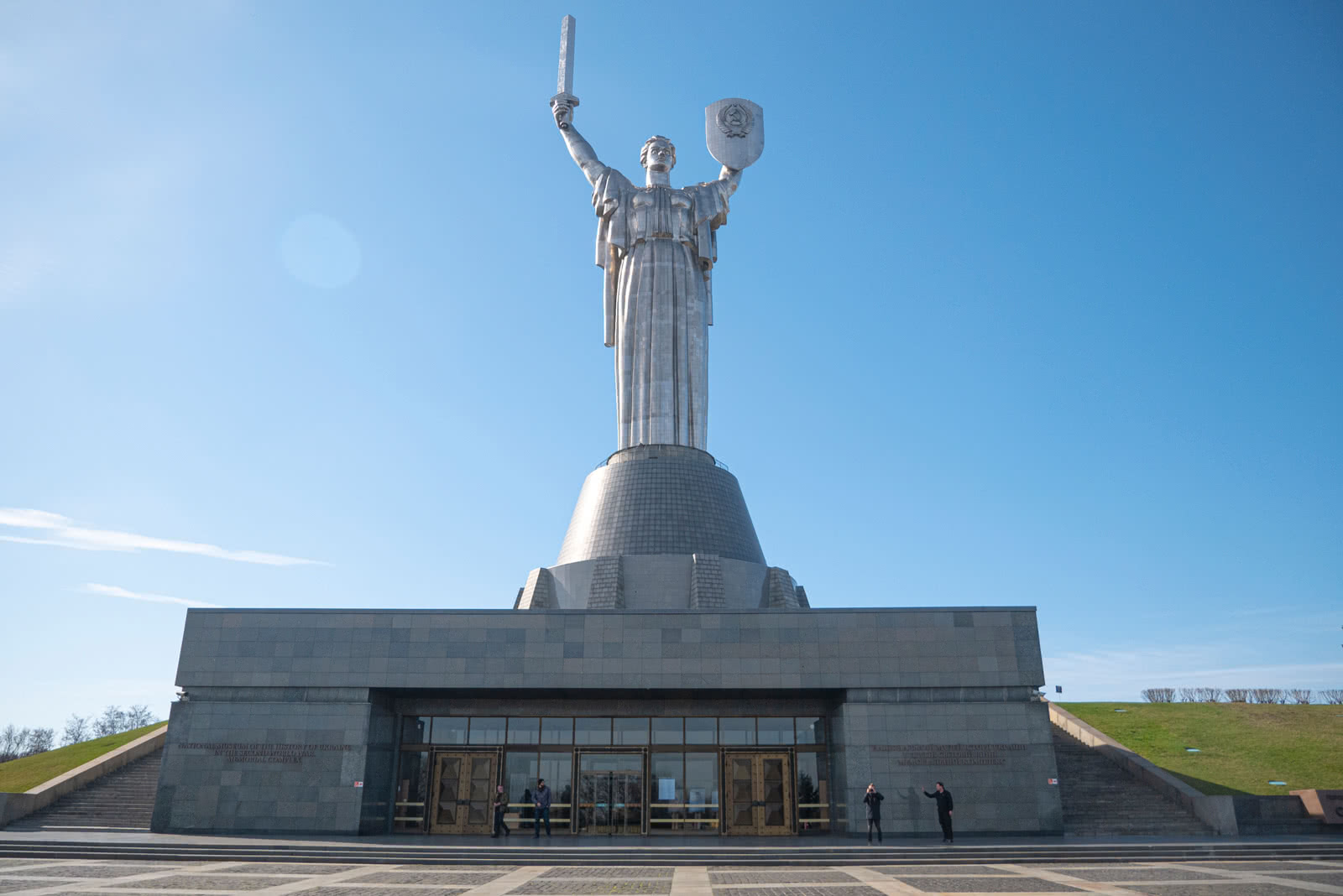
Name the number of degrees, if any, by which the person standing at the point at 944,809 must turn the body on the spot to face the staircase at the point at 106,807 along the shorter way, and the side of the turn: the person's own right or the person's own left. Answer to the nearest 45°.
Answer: approximately 45° to the person's own right

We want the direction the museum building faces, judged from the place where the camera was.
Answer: facing the viewer

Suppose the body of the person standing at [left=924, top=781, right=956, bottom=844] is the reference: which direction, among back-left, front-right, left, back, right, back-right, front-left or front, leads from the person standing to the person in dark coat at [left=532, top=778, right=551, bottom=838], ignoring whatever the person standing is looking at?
front-right

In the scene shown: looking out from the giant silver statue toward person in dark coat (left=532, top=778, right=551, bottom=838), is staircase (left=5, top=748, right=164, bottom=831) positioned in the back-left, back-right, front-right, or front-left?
front-right

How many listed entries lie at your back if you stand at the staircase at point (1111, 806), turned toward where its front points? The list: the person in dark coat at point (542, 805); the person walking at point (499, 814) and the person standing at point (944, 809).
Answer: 0

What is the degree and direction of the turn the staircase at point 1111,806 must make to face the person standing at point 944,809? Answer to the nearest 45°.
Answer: approximately 45° to its right

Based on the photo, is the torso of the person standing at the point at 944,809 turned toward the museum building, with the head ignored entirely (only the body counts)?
no

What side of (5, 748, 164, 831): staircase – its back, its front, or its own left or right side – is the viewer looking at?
front

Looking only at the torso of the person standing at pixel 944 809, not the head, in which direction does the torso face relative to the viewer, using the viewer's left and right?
facing the viewer and to the left of the viewer
